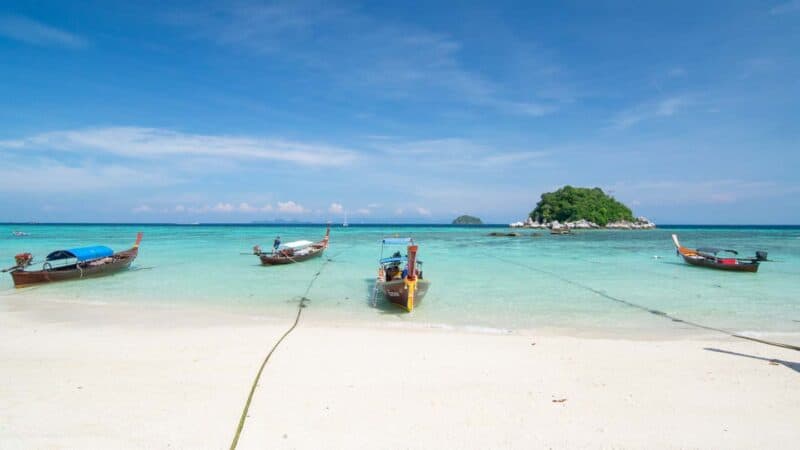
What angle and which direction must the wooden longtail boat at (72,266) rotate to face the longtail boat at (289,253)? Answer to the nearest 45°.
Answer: approximately 45° to its right

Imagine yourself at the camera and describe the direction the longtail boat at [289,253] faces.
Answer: facing away from the viewer and to the right of the viewer

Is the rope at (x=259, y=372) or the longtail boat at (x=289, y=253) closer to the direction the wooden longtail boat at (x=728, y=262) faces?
the longtail boat

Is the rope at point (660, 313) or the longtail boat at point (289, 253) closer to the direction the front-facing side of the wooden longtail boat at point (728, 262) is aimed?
the longtail boat

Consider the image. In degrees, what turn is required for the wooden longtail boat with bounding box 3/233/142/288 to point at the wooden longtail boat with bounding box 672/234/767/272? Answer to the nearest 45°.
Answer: approximately 90° to its right

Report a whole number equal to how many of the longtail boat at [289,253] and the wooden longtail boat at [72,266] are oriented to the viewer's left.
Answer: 0

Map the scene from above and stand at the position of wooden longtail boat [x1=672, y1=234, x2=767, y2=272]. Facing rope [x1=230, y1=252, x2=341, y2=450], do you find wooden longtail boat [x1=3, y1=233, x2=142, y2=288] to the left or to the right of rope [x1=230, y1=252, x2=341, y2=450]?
right

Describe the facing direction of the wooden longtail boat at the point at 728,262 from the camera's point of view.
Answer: facing away from the viewer and to the left of the viewer

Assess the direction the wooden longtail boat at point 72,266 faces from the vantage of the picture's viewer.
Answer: facing away from the viewer and to the right of the viewer

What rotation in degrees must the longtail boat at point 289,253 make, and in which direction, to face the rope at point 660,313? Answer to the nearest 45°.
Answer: approximately 90° to its right
